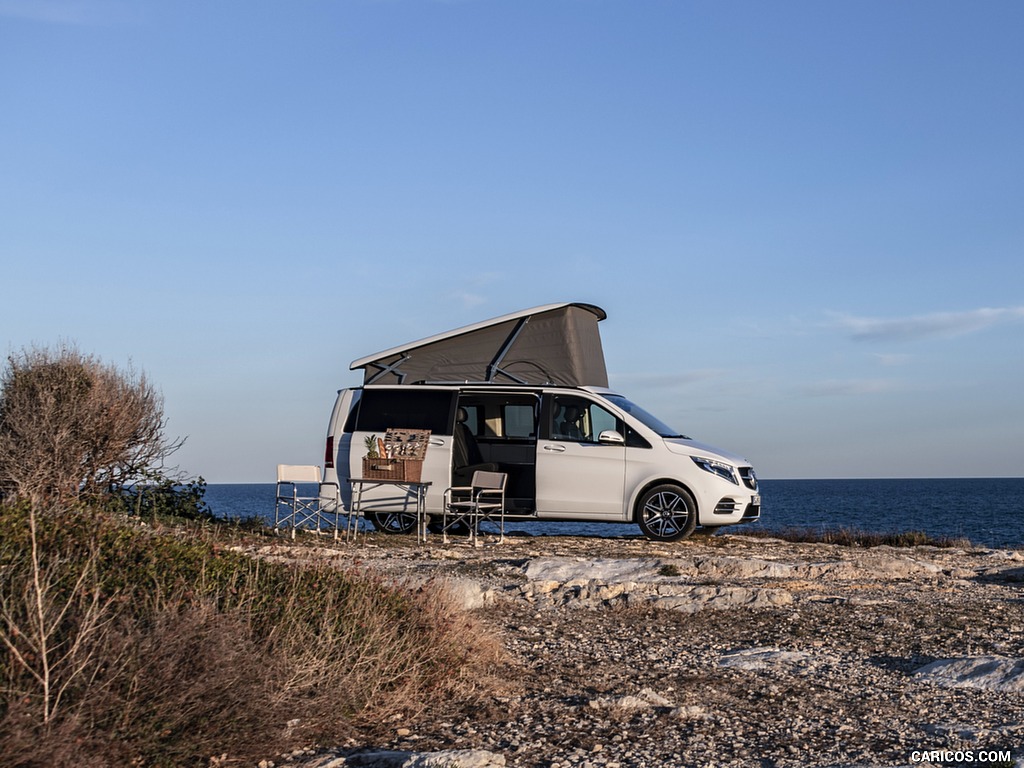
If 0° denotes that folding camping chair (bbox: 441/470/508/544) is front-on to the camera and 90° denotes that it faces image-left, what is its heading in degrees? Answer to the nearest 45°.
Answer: approximately 45°

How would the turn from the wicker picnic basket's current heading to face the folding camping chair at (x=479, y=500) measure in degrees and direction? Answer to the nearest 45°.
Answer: approximately 90° to its left

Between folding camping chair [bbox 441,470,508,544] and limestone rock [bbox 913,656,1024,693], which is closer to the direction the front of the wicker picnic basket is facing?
the limestone rock

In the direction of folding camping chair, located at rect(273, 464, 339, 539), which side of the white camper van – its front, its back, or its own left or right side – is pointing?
back

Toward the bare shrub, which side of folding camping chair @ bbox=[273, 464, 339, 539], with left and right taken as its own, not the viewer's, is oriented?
right

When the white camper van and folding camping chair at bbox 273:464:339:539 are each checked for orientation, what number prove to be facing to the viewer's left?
0

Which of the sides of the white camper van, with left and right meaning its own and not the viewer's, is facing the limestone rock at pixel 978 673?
right

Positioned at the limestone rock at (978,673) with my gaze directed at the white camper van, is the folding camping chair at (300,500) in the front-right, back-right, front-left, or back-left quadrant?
front-left

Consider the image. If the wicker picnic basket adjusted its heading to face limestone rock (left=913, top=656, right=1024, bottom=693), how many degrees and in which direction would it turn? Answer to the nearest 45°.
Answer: approximately 45° to its left

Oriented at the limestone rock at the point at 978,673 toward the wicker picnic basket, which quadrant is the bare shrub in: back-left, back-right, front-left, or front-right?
front-left

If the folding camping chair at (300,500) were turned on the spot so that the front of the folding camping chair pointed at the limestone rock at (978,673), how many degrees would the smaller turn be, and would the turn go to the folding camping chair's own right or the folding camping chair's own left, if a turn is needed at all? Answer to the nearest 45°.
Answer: approximately 45° to the folding camping chair's own right

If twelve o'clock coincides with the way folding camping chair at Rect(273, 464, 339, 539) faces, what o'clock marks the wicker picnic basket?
The wicker picnic basket is roughly at 11 o'clock from the folding camping chair.

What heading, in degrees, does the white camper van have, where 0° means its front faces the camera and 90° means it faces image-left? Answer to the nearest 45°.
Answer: approximately 270°

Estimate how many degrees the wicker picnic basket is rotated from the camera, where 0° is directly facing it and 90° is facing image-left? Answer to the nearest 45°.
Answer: approximately 45°

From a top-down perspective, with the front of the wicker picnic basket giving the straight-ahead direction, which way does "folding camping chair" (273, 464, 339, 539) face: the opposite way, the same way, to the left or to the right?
to the left
